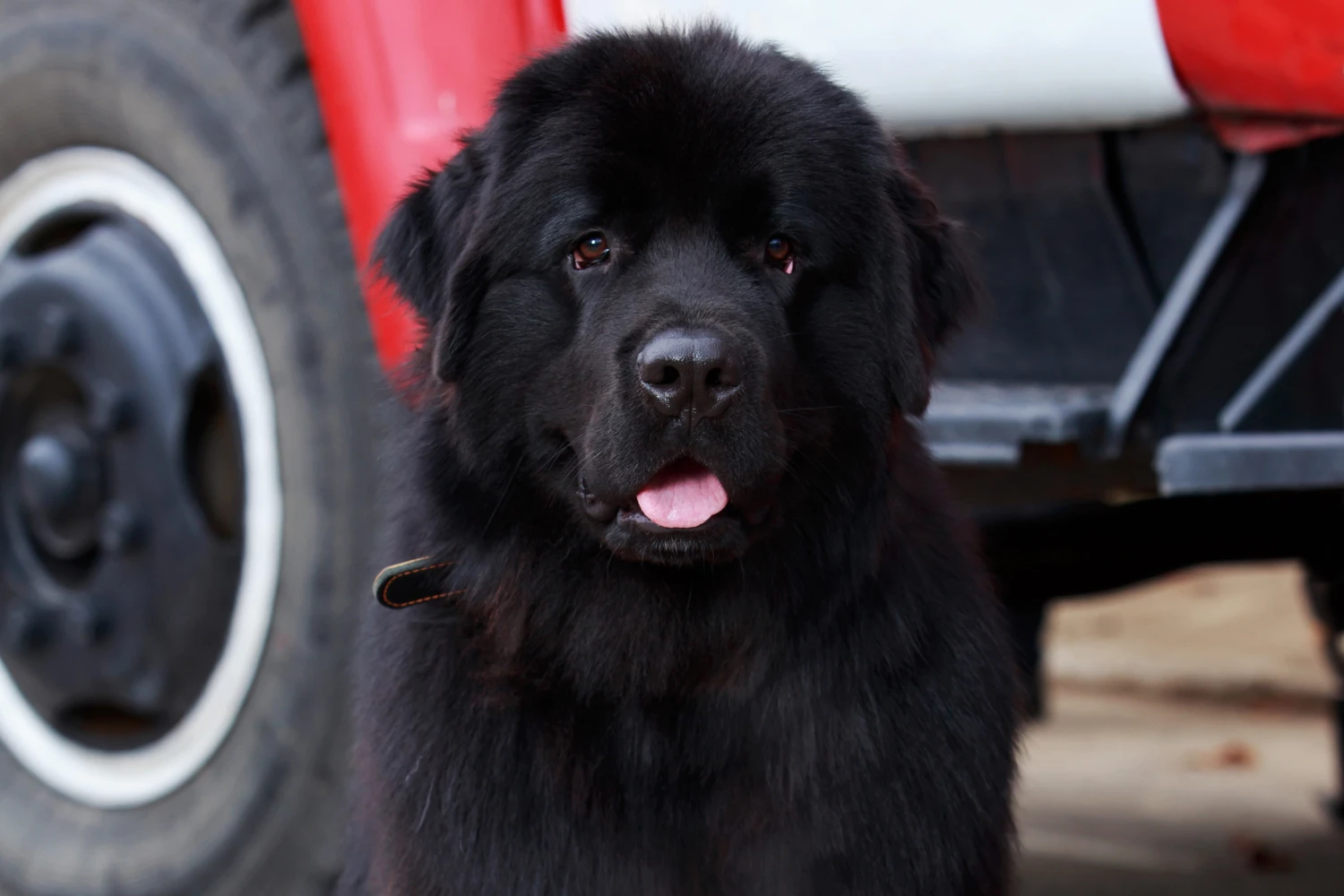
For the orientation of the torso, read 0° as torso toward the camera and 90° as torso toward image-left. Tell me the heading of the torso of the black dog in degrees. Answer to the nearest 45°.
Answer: approximately 0°

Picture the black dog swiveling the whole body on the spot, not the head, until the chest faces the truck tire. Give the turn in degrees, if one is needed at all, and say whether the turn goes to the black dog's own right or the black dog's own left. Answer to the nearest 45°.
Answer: approximately 135° to the black dog's own right
